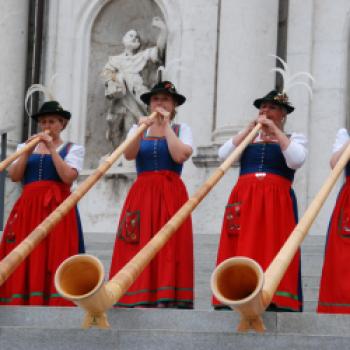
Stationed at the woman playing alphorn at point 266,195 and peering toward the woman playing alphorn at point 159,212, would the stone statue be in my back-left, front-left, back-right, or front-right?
front-right

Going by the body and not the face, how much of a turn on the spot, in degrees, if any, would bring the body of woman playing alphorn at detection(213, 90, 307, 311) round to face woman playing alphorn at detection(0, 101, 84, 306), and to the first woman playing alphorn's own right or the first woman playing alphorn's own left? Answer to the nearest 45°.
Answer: approximately 90° to the first woman playing alphorn's own right

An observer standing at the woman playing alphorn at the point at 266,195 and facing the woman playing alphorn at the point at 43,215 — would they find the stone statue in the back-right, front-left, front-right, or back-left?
front-right

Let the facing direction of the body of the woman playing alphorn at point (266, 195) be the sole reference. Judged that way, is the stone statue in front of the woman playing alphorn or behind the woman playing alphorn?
behind

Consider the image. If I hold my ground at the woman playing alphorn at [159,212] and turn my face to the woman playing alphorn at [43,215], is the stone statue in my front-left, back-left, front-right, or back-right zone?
front-right

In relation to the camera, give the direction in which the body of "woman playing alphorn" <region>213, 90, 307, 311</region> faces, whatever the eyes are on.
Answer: toward the camera

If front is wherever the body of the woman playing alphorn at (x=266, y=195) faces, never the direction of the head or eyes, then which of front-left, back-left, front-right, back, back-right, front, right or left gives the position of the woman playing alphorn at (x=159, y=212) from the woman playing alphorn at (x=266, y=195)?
right
